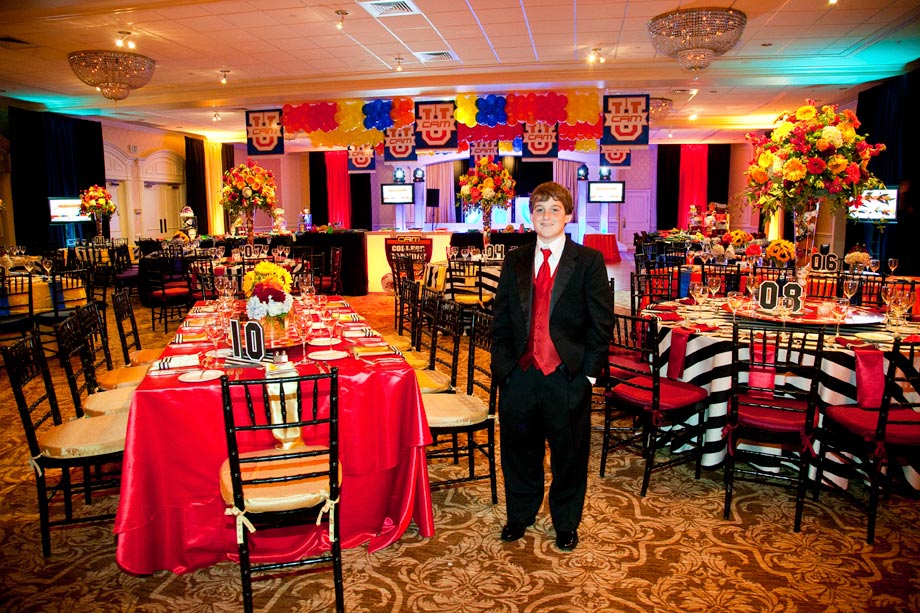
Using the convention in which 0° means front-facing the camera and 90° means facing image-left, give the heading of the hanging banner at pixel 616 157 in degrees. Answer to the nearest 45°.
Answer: approximately 0°

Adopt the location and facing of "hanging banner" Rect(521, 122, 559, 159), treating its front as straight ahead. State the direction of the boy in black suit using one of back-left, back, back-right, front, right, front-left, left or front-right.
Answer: front

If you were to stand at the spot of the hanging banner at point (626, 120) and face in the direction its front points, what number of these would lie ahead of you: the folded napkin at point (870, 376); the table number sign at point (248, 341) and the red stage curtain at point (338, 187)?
2

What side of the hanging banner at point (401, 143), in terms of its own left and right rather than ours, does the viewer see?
front

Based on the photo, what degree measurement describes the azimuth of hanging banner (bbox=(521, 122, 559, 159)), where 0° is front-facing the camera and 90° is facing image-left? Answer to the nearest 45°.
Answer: approximately 0°

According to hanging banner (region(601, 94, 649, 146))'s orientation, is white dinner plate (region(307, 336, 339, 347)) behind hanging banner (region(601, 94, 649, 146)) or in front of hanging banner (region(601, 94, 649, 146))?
in front

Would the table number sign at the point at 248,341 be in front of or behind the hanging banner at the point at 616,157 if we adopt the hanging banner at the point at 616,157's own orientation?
in front

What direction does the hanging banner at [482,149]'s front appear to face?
toward the camera

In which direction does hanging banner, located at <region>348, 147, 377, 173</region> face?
toward the camera

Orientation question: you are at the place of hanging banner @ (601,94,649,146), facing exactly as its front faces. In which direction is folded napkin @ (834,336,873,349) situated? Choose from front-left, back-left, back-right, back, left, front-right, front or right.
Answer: front
